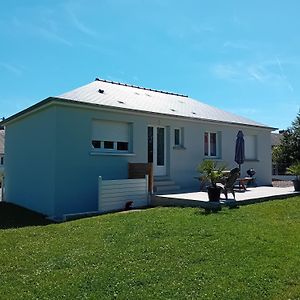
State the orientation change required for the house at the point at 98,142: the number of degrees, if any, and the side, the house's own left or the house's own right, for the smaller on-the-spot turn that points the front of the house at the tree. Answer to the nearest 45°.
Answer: approximately 90° to the house's own left

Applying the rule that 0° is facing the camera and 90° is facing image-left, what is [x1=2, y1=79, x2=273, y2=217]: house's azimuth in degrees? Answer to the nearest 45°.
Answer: approximately 315°

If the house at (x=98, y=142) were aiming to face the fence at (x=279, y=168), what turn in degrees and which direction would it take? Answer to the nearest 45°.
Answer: approximately 90° to its left
